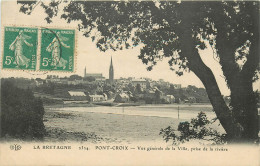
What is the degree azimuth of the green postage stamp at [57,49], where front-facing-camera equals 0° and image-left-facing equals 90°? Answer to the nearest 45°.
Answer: approximately 0°
